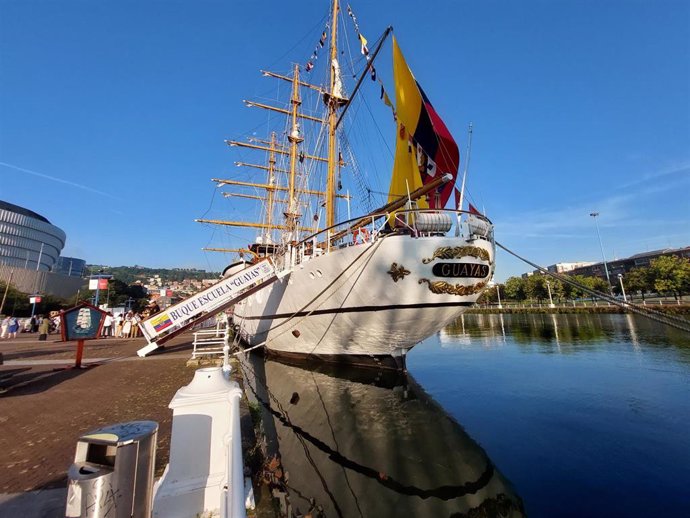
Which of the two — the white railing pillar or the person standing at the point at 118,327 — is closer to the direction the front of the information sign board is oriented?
the white railing pillar

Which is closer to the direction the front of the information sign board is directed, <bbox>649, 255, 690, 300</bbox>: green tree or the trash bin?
the trash bin

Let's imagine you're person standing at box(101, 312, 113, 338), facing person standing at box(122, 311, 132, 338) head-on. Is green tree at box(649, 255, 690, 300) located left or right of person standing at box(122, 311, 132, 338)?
left

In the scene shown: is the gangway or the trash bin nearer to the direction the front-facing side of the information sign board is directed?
the trash bin

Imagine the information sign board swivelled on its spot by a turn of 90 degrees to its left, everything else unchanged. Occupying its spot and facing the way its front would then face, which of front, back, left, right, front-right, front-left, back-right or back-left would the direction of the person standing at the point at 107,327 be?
left

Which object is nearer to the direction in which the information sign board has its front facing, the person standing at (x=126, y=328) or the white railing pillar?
the white railing pillar

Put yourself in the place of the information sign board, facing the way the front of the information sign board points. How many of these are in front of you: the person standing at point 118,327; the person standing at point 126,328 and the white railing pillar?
1

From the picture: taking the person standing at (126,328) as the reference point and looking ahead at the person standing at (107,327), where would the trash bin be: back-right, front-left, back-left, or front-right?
back-left

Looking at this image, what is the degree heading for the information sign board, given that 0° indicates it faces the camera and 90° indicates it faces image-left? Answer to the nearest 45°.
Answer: approximately 0°

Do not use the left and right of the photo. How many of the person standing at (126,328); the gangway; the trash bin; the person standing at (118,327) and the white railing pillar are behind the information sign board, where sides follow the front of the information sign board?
2

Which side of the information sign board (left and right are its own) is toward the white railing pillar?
front

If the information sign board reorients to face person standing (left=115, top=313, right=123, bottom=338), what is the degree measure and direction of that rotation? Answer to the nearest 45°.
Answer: approximately 180°

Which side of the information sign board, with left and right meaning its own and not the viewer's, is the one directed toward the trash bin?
front

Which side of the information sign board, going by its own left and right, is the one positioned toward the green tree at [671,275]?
left

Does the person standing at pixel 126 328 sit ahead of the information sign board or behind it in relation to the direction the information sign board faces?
behind

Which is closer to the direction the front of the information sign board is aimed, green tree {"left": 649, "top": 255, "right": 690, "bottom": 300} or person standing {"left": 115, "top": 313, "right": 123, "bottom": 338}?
the green tree
